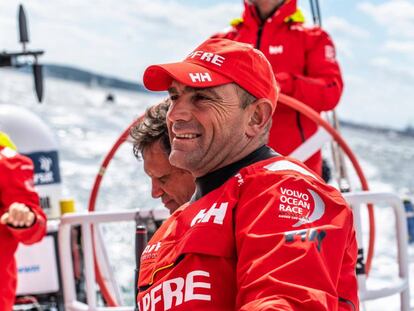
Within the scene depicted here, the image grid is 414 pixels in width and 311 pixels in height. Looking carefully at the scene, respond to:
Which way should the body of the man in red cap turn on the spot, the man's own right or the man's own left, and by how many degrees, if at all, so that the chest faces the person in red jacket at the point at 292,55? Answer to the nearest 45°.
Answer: approximately 135° to the man's own right

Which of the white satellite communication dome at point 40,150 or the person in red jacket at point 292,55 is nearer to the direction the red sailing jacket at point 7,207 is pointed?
the person in red jacket

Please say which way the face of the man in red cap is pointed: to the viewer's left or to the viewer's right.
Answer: to the viewer's left

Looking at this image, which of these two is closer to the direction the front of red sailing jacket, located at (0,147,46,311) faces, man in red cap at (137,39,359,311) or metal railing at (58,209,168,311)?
the man in red cap

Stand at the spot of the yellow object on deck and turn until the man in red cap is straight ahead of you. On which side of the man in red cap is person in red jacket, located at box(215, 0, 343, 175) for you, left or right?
left

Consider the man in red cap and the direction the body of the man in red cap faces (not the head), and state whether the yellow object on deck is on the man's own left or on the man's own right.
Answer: on the man's own right

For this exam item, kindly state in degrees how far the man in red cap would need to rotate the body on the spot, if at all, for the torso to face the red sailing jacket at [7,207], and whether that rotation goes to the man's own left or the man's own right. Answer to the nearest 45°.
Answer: approximately 90° to the man's own right

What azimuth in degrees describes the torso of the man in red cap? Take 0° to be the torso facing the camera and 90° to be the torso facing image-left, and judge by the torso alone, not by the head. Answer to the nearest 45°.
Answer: approximately 45°
